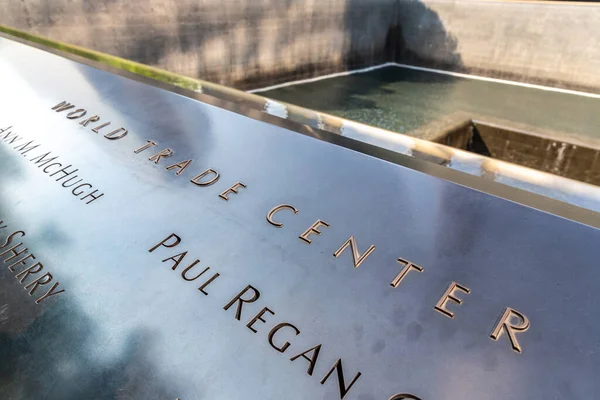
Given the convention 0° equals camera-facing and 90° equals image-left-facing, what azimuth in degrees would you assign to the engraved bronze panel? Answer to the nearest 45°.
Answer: approximately 45°
